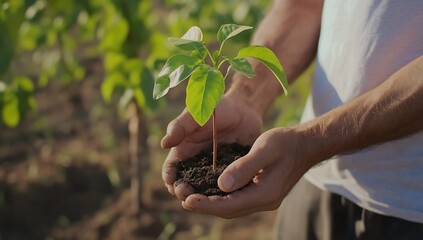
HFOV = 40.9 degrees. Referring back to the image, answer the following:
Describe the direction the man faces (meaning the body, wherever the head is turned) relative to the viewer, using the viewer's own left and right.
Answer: facing the viewer and to the left of the viewer
